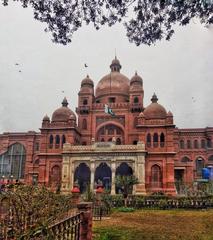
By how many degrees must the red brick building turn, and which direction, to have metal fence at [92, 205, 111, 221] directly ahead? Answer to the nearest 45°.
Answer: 0° — it already faces it

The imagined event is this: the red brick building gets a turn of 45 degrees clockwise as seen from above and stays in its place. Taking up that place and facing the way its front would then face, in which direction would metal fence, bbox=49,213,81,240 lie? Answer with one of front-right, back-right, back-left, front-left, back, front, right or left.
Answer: front-left

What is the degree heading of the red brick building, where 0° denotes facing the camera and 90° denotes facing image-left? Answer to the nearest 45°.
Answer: approximately 0°
